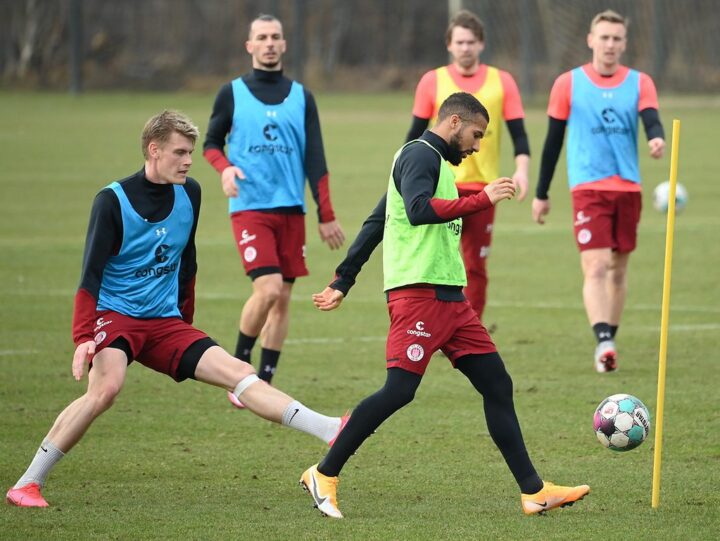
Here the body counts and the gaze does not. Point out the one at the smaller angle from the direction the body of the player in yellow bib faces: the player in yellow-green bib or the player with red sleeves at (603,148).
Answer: the player in yellow-green bib

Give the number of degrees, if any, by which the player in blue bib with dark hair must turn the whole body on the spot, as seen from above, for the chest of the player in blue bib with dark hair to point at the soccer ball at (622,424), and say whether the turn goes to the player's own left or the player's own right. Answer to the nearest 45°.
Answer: approximately 45° to the player's own left

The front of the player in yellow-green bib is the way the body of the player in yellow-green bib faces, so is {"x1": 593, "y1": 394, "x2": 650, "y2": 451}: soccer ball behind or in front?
in front

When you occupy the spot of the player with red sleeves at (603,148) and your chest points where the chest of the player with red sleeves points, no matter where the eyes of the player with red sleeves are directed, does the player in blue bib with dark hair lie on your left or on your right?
on your right

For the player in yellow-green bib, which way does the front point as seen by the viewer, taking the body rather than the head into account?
to the viewer's right

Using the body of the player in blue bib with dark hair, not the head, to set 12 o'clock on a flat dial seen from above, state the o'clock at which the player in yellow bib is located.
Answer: The player in yellow bib is roughly at 8 o'clock from the player in blue bib with dark hair.

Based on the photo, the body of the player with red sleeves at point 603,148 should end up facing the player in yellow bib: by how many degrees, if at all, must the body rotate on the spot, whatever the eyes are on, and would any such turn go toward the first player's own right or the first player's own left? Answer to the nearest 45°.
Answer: approximately 90° to the first player's own right
